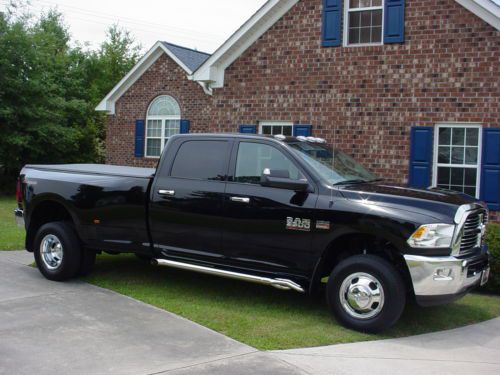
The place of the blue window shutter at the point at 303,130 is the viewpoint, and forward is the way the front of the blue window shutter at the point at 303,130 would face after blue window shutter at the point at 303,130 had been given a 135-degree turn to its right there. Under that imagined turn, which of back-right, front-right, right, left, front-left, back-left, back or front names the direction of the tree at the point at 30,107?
front

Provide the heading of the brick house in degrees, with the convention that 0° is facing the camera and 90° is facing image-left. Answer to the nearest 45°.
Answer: approximately 0°

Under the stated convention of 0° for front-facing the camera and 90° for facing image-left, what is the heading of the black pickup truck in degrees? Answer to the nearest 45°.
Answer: approximately 315°

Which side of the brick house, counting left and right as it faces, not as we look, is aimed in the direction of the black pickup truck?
front

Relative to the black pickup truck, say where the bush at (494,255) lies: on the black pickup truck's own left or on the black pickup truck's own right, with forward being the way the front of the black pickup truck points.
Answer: on the black pickup truck's own left

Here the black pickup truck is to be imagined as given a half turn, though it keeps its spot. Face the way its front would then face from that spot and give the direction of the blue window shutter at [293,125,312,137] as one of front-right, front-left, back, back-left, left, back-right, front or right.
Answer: front-right

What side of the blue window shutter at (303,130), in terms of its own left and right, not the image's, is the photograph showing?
front

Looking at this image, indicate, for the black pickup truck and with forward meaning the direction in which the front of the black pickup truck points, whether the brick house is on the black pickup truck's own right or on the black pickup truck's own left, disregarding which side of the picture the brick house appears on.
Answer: on the black pickup truck's own left

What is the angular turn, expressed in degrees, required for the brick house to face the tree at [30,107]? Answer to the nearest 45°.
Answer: approximately 135° to its right

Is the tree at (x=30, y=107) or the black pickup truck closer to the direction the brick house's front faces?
the black pickup truck

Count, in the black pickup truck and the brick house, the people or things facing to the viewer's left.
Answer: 0
